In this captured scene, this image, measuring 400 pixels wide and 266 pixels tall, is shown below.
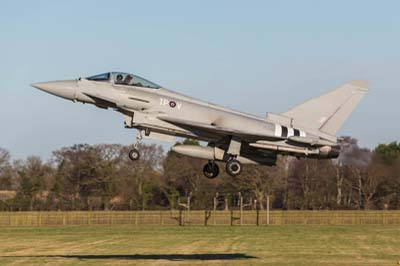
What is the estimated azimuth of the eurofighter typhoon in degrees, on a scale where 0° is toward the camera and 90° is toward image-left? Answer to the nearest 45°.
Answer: approximately 90°
